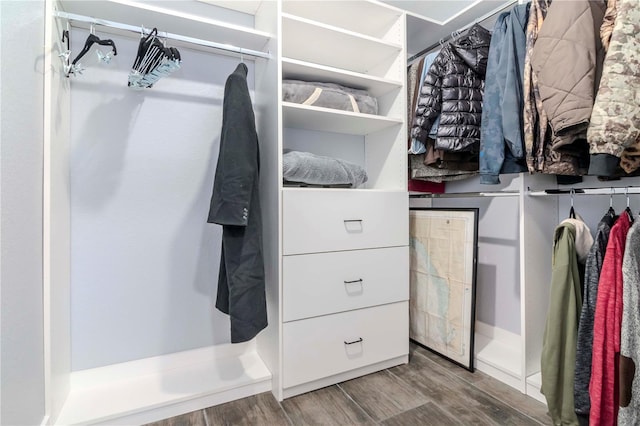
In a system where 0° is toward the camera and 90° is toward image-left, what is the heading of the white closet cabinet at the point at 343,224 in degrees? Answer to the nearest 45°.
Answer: approximately 315°

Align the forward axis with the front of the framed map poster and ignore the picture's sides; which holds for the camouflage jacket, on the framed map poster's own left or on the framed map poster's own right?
on the framed map poster's own left

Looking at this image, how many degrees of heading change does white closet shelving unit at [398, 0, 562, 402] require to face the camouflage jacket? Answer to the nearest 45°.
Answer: approximately 45° to its left

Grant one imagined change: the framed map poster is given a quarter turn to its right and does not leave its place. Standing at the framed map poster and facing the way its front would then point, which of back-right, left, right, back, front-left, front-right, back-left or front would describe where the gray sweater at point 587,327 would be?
back

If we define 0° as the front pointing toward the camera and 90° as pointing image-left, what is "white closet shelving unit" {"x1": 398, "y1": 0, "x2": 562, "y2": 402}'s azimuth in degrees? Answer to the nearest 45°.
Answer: approximately 45°

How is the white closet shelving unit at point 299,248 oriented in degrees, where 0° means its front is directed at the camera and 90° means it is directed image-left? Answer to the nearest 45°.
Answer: approximately 315°
